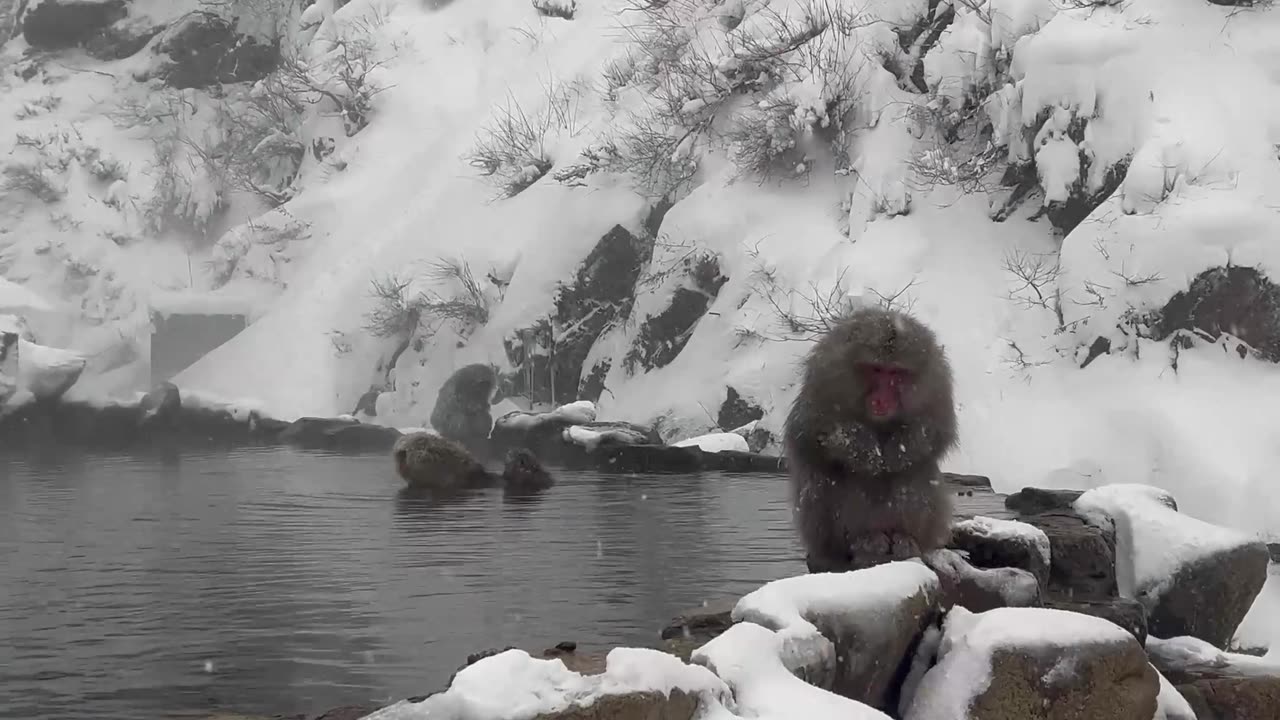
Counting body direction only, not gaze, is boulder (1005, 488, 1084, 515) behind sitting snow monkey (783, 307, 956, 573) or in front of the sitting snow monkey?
behind

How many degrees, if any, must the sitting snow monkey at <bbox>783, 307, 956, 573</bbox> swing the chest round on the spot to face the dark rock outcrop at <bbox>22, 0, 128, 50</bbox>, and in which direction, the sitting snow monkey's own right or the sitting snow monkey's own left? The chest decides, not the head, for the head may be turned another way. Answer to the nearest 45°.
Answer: approximately 135° to the sitting snow monkey's own right

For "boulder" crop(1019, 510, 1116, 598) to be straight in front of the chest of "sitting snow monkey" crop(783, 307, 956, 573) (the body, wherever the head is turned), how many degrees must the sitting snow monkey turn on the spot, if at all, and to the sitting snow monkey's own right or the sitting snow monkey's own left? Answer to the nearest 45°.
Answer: approximately 135° to the sitting snow monkey's own left

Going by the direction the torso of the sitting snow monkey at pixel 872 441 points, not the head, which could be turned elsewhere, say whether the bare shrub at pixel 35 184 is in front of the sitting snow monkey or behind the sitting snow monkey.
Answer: behind

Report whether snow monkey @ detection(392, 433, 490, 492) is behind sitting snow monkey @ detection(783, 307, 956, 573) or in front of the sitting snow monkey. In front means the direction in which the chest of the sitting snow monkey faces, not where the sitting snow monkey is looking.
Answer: behind

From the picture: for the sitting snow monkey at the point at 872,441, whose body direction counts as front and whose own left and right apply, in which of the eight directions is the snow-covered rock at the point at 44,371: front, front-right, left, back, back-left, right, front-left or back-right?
back-right

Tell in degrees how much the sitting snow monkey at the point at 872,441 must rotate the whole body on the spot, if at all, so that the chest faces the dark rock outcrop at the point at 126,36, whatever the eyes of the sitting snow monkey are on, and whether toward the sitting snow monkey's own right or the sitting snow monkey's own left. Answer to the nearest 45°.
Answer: approximately 135° to the sitting snow monkey's own right

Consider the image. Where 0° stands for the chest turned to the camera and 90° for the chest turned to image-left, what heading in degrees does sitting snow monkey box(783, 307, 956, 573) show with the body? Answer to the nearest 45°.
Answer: approximately 0°

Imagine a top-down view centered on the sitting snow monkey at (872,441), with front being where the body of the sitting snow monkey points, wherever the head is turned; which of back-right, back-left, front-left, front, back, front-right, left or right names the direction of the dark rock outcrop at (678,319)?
back

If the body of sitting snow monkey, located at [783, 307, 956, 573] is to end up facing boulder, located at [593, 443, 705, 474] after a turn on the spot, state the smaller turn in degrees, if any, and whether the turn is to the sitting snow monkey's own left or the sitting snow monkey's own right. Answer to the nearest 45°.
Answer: approximately 180°

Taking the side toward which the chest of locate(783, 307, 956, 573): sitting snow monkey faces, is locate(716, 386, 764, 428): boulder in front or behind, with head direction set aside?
behind
